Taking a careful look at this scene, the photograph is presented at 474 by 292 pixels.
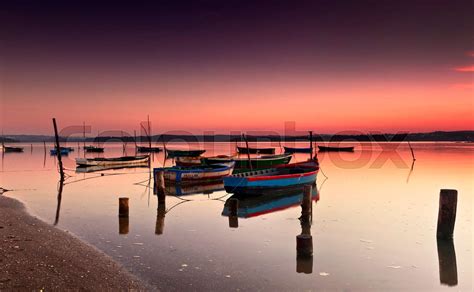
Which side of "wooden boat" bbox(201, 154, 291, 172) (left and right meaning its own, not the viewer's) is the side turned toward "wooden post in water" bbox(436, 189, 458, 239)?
right

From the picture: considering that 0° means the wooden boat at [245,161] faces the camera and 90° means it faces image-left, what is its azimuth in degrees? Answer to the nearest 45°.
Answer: approximately 270°

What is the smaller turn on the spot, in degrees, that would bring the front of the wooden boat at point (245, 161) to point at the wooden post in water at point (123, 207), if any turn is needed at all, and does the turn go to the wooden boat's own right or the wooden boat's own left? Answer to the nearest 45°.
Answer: approximately 90° to the wooden boat's own right

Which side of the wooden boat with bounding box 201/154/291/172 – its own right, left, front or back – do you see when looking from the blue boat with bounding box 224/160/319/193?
right

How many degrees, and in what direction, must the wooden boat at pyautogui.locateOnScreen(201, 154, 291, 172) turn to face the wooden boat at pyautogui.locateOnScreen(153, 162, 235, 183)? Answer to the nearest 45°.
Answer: approximately 135° to its right

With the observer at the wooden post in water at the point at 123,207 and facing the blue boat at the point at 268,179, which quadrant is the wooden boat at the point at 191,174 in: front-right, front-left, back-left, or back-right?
front-left

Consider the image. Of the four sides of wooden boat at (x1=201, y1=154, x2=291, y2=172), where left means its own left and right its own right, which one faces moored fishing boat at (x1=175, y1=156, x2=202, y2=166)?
back

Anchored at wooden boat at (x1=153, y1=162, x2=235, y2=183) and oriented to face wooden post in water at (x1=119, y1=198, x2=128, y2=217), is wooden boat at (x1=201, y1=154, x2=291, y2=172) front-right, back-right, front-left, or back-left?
back-left
